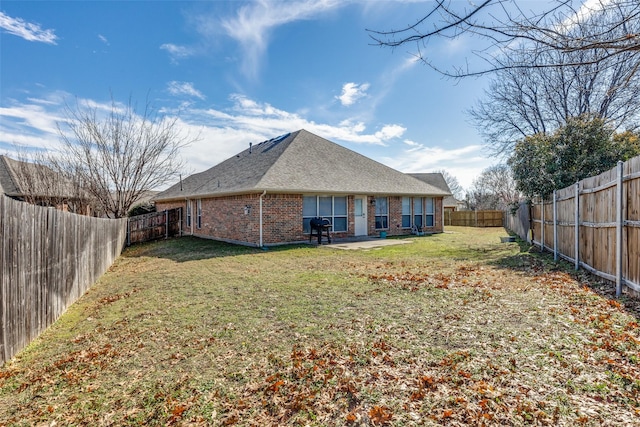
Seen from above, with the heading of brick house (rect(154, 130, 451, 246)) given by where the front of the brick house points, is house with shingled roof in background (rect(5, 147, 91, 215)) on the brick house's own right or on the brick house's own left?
on the brick house's own left

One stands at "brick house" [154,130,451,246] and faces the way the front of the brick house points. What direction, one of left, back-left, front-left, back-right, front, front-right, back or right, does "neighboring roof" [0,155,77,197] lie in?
front-left

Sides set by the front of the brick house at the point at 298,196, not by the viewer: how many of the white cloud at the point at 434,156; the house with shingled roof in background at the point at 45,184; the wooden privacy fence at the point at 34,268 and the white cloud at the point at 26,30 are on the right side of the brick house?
1

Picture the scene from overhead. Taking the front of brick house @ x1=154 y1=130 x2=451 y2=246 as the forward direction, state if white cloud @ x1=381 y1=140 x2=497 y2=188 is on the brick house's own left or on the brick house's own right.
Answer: on the brick house's own right

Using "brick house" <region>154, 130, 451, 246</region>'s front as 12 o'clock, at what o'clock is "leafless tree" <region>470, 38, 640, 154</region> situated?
The leafless tree is roughly at 4 o'clock from the brick house.

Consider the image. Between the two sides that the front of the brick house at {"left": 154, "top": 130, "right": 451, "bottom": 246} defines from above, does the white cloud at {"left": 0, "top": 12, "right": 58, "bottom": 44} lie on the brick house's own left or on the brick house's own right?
on the brick house's own left

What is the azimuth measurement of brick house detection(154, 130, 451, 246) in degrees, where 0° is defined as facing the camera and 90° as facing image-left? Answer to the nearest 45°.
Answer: approximately 135°

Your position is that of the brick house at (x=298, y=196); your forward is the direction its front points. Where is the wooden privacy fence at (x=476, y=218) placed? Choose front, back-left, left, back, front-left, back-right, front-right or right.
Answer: right

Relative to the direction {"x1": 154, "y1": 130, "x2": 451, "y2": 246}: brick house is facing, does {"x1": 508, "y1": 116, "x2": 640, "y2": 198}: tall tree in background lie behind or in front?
behind

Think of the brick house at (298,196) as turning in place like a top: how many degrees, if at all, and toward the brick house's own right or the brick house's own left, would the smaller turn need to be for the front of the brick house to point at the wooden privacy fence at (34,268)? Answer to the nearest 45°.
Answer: approximately 135° to the brick house's own left

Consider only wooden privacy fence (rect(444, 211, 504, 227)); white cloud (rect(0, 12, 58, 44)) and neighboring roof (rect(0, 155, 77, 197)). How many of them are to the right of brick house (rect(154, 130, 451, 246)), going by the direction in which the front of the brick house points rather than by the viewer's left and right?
1

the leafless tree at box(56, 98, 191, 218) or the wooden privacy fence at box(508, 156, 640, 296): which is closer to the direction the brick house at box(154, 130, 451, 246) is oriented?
the leafless tree

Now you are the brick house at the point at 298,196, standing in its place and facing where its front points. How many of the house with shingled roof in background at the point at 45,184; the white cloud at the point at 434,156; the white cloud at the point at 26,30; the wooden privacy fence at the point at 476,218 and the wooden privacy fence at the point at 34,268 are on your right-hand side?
2

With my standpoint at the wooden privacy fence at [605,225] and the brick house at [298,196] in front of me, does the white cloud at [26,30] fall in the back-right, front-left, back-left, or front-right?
front-left

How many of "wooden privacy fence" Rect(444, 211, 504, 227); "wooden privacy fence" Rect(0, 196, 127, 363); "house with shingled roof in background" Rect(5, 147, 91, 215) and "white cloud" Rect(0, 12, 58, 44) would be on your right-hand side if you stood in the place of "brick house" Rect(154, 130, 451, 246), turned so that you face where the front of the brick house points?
1
